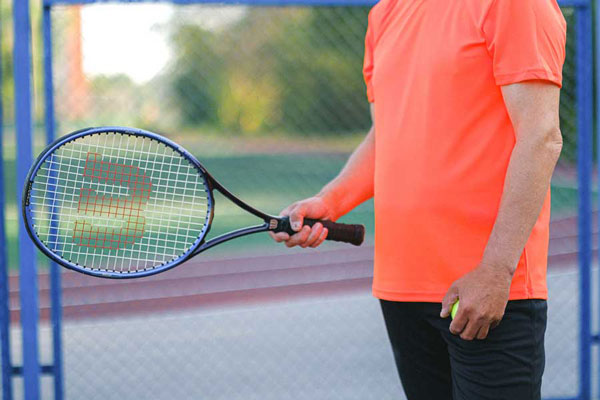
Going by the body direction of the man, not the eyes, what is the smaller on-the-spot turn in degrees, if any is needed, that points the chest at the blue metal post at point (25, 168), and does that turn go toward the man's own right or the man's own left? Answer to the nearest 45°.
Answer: approximately 90° to the man's own right

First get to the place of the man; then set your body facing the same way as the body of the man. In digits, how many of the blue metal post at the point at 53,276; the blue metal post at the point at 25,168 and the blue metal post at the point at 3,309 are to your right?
3

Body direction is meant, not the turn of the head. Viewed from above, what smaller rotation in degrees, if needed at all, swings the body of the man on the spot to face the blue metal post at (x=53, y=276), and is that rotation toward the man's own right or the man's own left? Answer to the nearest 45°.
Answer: approximately 90° to the man's own right

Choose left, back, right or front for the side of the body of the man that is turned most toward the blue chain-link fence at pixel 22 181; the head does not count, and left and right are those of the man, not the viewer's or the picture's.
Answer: right

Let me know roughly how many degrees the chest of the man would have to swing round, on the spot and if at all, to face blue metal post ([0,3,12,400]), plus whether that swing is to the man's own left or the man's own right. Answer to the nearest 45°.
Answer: approximately 90° to the man's own right

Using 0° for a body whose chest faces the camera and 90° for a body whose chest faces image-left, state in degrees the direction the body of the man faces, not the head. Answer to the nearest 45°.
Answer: approximately 45°
